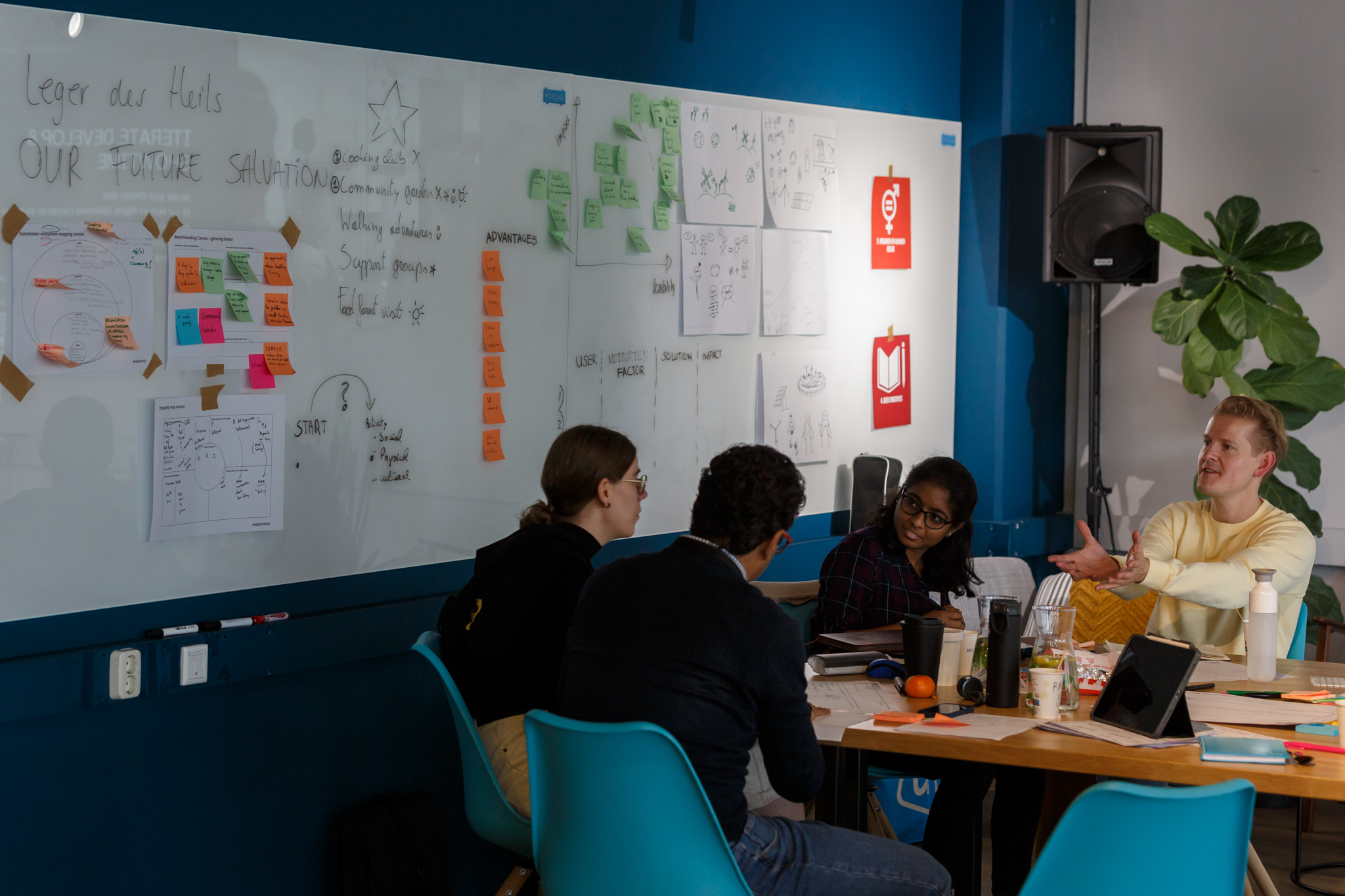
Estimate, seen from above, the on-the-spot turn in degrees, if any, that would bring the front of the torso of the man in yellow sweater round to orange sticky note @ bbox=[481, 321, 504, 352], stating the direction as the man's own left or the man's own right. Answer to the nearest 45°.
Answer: approximately 45° to the man's own right

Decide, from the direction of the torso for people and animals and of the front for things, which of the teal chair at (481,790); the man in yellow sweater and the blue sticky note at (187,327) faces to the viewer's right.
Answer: the teal chair

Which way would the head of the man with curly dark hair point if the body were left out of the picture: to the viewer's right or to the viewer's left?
to the viewer's right

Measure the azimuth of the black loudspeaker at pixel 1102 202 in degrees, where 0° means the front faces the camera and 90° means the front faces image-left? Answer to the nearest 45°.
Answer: approximately 0°

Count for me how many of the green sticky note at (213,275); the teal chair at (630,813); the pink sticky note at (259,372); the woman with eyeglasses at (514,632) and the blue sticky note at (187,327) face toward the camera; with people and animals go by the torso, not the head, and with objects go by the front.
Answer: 3

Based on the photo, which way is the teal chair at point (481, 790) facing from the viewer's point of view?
to the viewer's right

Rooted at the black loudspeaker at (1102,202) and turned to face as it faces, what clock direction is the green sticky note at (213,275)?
The green sticky note is roughly at 1 o'clock from the black loudspeaker.

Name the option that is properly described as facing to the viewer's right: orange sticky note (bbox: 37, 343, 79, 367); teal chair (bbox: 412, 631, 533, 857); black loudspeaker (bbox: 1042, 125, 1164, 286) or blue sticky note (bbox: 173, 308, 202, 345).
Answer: the teal chair

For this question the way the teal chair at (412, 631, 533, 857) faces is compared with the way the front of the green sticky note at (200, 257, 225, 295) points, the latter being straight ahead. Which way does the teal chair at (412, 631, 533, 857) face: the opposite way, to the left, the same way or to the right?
to the left

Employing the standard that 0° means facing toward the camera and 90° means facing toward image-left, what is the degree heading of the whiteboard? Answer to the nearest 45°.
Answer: approximately 315°
